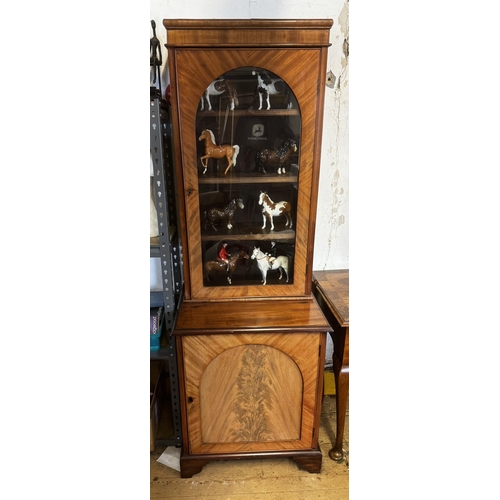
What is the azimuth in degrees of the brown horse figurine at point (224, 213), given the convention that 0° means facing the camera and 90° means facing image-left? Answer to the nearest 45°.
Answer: approximately 270°

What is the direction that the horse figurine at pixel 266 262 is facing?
to the viewer's left

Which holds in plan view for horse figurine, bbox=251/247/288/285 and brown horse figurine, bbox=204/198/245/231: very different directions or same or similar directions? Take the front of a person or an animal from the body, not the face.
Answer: very different directions
